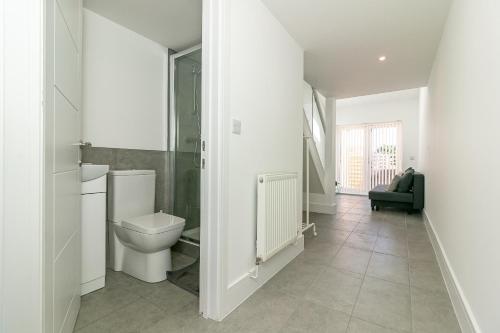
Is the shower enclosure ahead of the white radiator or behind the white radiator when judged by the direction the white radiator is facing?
behind

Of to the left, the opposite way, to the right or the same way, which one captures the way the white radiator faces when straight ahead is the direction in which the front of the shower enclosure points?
to the left

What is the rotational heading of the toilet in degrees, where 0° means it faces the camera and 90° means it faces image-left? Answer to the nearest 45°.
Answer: approximately 315°

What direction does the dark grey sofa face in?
to the viewer's left

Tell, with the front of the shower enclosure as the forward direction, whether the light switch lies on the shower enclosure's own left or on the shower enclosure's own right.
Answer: on the shower enclosure's own left

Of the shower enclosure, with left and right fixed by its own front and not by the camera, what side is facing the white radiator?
left

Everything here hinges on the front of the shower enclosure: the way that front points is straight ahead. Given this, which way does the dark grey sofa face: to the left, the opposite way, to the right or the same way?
to the right

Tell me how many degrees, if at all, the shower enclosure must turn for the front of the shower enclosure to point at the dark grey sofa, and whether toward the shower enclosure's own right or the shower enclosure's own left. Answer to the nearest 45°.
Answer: approximately 135° to the shower enclosure's own left

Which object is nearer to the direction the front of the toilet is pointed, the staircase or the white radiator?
the white radiator

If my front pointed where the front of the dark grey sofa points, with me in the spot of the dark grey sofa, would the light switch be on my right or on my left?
on my left

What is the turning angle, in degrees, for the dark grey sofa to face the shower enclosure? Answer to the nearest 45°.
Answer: approximately 45° to its left
